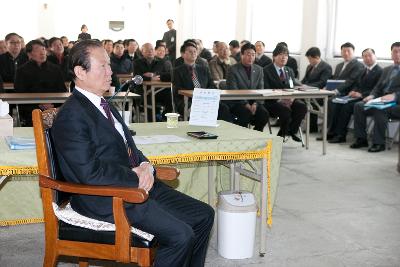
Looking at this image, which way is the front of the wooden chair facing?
to the viewer's right

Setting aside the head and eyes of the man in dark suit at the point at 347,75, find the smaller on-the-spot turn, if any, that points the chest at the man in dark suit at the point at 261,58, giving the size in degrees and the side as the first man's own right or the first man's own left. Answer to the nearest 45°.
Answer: approximately 90° to the first man's own right

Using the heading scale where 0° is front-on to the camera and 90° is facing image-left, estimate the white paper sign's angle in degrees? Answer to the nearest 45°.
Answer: approximately 0°

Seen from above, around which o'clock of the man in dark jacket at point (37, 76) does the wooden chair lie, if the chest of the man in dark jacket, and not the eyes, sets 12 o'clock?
The wooden chair is roughly at 12 o'clock from the man in dark jacket.

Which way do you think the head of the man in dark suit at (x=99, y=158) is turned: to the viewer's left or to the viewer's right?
to the viewer's right

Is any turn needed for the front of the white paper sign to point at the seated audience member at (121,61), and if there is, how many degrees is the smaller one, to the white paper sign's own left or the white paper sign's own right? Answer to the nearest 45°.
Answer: approximately 180°

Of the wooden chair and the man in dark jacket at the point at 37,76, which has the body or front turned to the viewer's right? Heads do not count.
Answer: the wooden chair

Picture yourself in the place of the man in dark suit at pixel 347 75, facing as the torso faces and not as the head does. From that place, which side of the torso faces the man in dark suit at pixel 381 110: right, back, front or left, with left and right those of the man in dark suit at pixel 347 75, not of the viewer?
left

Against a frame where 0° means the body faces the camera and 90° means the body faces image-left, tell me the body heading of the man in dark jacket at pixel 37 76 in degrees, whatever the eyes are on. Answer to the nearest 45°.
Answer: approximately 0°

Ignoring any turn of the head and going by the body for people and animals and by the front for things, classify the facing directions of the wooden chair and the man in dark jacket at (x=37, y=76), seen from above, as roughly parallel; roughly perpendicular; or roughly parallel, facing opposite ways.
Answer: roughly perpendicular

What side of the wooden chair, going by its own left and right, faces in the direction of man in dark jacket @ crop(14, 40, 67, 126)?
left

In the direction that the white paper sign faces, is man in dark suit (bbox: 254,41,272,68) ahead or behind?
behind

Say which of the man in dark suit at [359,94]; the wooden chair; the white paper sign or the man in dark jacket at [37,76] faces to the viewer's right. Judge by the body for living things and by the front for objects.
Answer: the wooden chair

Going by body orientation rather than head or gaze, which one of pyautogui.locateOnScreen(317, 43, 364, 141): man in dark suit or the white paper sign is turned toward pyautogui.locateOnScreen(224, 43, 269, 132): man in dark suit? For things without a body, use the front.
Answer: pyautogui.locateOnScreen(317, 43, 364, 141): man in dark suit
